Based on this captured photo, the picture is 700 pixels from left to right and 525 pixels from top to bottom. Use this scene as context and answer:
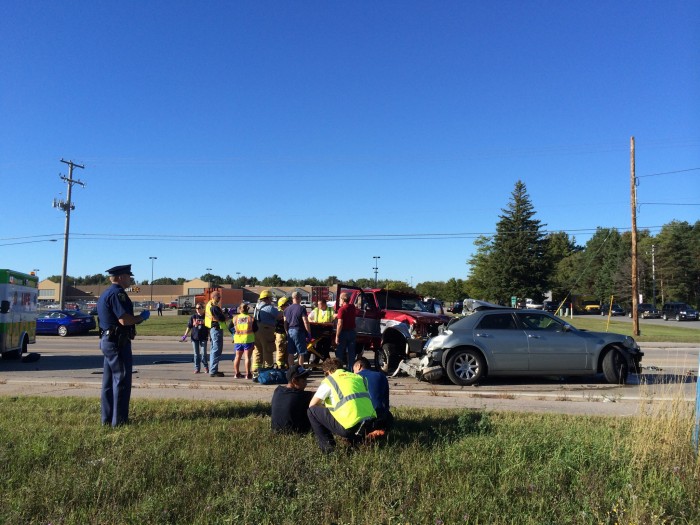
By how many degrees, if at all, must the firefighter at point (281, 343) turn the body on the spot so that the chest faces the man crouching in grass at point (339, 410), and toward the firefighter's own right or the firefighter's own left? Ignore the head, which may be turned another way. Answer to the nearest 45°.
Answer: approximately 90° to the firefighter's own right

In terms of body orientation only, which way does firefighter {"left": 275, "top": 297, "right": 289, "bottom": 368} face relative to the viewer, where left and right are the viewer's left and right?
facing to the right of the viewer

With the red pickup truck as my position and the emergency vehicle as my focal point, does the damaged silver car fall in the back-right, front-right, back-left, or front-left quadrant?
back-left

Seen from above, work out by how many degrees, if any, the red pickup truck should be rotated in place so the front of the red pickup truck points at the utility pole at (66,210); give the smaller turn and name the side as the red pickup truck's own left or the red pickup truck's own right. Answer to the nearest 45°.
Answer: approximately 180°
